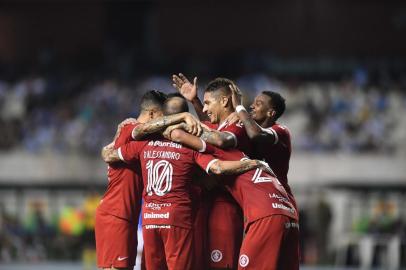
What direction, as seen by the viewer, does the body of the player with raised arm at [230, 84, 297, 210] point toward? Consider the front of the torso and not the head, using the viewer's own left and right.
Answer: facing to the left of the viewer

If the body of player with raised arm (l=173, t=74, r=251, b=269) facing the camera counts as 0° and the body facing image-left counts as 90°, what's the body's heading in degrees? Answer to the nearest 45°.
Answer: approximately 45°
